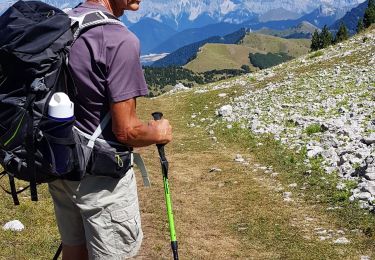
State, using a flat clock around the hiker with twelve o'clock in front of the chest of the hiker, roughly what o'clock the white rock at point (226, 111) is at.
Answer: The white rock is roughly at 11 o'clock from the hiker.

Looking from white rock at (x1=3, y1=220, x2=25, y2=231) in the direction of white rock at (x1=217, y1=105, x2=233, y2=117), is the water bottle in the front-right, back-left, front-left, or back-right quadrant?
back-right

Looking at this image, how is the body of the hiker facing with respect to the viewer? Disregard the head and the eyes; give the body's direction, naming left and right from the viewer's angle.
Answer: facing away from the viewer and to the right of the viewer

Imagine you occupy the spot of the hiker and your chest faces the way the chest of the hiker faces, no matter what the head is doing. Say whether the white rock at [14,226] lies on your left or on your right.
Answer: on your left

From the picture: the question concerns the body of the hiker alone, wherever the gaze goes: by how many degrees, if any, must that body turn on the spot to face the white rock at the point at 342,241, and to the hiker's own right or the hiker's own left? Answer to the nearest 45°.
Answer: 0° — they already face it
